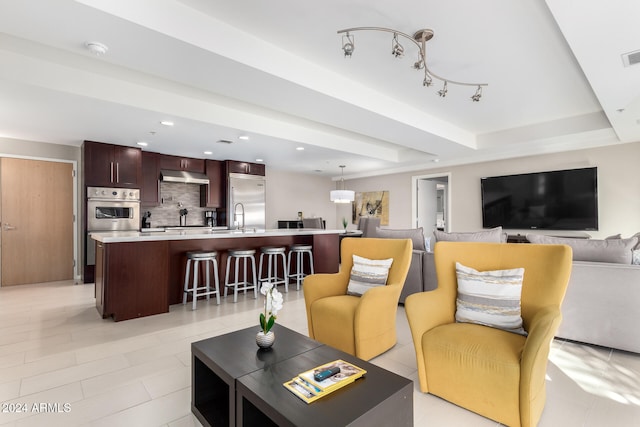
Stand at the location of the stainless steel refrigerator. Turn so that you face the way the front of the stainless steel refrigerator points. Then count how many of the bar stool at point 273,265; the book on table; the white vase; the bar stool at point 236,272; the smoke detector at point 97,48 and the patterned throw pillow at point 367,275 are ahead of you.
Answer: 6

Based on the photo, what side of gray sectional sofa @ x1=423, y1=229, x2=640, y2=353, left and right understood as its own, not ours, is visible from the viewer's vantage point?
back

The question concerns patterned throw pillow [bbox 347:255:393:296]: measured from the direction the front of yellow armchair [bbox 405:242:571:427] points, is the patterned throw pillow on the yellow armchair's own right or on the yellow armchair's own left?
on the yellow armchair's own right

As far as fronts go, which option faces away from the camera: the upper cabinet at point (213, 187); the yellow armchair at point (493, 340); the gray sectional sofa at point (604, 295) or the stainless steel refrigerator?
the gray sectional sofa

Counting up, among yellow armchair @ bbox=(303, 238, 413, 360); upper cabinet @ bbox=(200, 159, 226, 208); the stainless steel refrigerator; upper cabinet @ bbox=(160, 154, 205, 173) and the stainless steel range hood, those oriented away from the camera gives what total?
0

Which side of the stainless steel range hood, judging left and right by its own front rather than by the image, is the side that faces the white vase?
front

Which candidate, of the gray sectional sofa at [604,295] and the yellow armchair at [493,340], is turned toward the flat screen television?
the gray sectional sofa

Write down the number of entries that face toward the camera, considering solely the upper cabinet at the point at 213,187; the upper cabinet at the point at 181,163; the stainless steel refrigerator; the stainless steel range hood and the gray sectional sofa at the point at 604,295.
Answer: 4

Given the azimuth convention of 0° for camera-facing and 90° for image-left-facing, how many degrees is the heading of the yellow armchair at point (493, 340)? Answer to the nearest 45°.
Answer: approximately 45°

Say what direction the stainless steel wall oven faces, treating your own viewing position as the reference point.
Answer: facing the viewer

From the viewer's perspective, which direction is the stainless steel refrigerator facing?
toward the camera

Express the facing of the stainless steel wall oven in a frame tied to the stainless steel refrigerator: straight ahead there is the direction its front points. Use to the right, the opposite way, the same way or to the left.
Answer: the same way

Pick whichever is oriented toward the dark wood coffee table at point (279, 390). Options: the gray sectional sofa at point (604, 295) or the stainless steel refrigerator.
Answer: the stainless steel refrigerator

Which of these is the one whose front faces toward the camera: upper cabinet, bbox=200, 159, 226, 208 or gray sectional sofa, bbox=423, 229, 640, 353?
the upper cabinet

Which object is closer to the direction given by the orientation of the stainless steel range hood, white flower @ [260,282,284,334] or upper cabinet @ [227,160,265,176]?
the white flower

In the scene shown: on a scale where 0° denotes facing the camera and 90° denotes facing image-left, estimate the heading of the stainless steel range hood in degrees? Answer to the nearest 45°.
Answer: approximately 0°

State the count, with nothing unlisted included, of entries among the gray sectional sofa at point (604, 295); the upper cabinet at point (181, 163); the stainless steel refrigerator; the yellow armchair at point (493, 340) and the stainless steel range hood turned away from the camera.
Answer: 1

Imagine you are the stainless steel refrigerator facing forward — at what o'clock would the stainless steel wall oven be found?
The stainless steel wall oven is roughly at 2 o'clock from the stainless steel refrigerator.

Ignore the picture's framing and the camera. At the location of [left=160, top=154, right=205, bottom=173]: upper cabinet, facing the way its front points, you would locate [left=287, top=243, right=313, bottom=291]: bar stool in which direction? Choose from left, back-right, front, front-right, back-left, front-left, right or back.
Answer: front-left

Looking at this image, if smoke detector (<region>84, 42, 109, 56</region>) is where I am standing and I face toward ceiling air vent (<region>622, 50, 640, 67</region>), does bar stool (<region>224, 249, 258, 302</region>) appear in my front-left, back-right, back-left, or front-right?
front-left

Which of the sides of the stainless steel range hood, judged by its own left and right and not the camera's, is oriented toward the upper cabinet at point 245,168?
left
